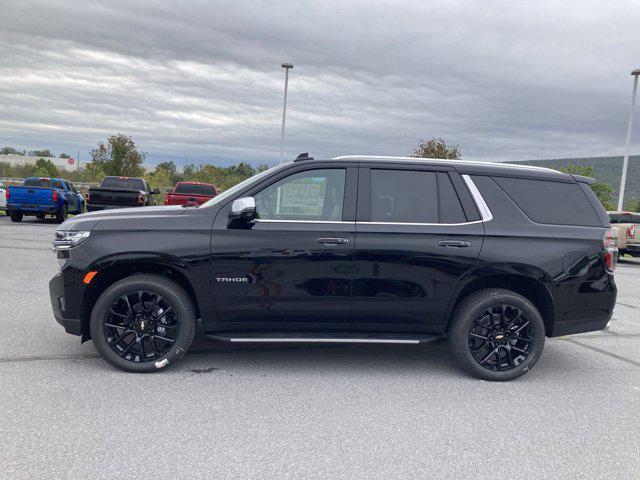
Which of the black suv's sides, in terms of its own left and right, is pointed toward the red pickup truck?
right

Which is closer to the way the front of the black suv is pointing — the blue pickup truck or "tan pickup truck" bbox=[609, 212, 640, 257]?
the blue pickup truck

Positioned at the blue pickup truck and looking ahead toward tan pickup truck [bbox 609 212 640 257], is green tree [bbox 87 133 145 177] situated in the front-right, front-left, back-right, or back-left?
back-left

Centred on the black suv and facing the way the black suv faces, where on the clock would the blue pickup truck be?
The blue pickup truck is roughly at 2 o'clock from the black suv.

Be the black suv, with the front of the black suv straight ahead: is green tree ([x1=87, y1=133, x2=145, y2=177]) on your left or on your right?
on your right

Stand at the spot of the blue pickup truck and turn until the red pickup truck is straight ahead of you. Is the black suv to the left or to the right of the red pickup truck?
right

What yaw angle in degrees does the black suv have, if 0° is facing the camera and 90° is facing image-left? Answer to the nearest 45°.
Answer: approximately 90°

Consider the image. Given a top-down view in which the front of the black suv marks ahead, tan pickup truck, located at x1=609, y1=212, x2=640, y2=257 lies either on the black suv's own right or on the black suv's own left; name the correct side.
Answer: on the black suv's own right
